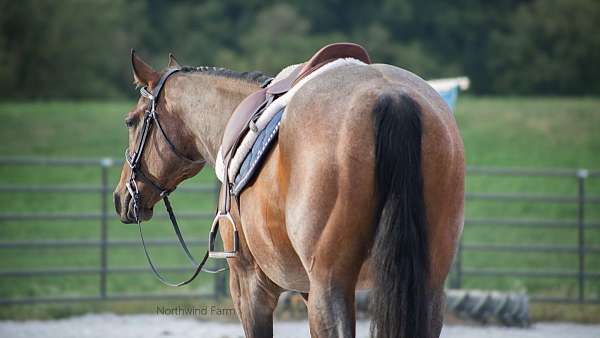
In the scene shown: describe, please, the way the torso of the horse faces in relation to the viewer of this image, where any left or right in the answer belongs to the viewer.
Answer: facing away from the viewer and to the left of the viewer
